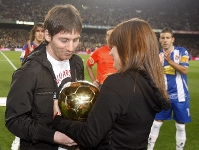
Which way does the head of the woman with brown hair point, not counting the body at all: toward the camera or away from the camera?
away from the camera

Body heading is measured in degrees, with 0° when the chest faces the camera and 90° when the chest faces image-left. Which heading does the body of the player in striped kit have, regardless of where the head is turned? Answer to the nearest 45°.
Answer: approximately 45°

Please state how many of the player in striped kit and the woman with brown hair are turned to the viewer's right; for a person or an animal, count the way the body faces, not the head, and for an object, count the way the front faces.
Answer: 0

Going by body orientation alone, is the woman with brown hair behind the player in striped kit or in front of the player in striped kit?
in front

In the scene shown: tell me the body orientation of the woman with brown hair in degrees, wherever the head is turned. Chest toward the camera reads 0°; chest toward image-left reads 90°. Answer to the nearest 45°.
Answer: approximately 135°
